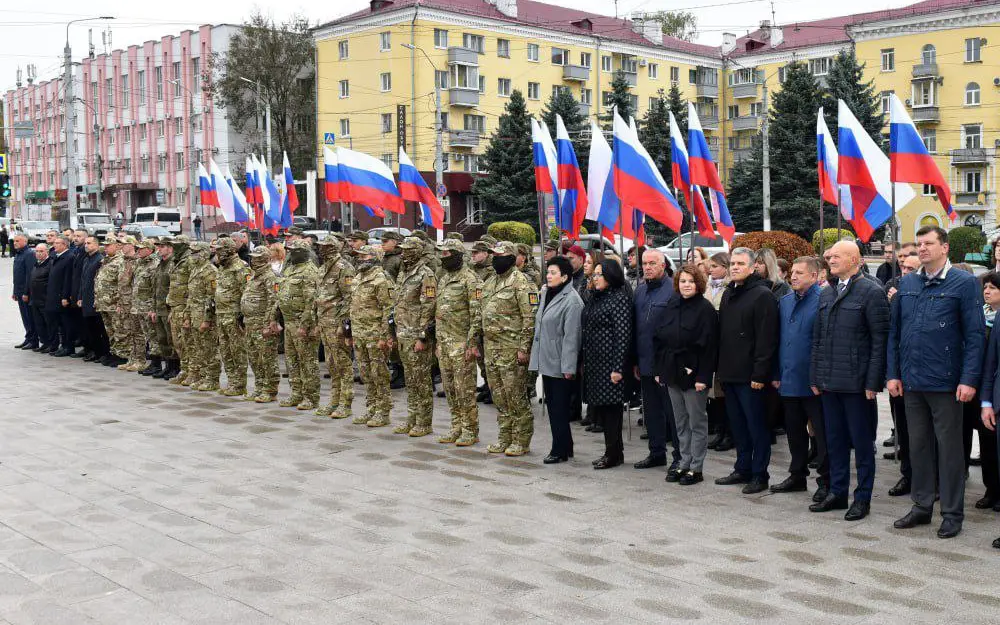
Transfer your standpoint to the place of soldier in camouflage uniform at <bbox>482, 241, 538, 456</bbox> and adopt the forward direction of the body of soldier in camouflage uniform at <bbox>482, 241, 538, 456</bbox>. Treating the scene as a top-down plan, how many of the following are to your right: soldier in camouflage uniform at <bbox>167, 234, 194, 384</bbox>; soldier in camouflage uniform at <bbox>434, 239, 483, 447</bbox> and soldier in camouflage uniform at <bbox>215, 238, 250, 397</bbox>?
3

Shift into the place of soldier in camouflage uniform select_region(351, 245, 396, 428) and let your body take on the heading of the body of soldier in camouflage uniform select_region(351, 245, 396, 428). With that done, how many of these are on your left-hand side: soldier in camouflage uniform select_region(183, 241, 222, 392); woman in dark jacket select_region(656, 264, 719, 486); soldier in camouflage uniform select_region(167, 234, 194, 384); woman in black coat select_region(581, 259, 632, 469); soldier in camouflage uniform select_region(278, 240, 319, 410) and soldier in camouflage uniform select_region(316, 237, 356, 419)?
2

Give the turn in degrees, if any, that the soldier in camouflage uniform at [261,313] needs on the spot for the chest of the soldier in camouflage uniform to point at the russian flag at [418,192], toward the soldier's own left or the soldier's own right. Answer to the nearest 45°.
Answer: approximately 180°

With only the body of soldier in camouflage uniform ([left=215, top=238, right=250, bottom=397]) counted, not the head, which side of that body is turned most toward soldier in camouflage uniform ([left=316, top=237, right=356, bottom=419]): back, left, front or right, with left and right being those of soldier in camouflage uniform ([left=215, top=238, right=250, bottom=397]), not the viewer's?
left

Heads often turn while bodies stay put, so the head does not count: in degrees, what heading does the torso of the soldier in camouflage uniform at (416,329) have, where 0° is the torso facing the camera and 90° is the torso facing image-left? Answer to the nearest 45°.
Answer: approximately 45°

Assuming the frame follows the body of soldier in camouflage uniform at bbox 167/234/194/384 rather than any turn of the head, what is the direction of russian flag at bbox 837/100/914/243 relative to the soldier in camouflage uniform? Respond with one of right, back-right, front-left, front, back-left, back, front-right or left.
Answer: left

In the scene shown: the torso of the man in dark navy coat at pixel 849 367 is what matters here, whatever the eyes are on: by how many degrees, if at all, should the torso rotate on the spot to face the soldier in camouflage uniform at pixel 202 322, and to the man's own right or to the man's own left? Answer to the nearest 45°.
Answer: approximately 90° to the man's own right

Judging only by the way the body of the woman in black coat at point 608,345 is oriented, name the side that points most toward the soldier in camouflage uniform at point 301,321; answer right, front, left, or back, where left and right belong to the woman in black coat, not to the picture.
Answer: right

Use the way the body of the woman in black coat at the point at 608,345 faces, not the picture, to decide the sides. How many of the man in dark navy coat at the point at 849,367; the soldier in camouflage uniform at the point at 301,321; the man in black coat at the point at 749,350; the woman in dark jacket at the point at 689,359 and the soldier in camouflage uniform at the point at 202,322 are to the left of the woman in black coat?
3

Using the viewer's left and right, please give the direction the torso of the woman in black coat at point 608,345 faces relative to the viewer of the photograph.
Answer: facing the viewer and to the left of the viewer

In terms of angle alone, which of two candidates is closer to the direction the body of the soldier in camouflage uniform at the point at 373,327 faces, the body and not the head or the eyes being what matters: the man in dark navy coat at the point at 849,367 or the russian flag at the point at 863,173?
the man in dark navy coat

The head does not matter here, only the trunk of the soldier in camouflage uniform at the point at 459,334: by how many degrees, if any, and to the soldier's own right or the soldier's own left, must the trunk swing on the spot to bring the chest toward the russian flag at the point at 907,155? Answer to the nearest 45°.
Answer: approximately 135° to the soldier's own left
